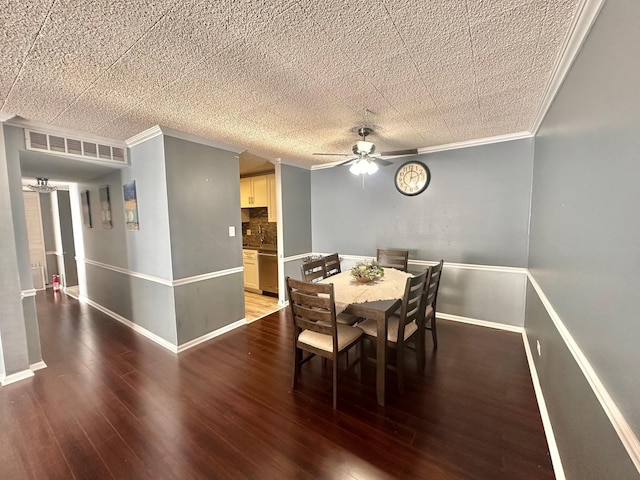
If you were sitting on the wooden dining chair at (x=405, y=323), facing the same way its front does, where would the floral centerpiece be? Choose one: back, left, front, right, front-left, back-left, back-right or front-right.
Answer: front

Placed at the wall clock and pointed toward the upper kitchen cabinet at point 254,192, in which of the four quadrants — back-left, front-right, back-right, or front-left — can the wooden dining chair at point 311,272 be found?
front-left

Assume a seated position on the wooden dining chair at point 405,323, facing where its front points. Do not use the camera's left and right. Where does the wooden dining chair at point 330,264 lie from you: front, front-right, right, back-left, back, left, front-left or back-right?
front

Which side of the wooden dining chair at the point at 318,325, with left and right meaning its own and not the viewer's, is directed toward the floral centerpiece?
front

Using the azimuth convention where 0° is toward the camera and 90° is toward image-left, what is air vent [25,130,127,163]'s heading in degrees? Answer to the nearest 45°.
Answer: approximately 315°

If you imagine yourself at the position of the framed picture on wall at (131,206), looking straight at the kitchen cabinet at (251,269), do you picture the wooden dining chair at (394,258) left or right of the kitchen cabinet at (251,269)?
right

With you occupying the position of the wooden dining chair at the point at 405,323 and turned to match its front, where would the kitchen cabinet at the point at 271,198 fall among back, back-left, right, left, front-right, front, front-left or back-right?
front

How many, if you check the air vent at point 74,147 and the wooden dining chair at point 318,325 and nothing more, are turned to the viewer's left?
0

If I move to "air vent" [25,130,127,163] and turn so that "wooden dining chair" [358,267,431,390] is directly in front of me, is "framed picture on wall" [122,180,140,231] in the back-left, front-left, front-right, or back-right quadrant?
front-left

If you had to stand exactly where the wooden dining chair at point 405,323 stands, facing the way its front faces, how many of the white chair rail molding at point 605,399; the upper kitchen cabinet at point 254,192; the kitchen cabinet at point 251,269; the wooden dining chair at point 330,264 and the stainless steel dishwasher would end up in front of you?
4

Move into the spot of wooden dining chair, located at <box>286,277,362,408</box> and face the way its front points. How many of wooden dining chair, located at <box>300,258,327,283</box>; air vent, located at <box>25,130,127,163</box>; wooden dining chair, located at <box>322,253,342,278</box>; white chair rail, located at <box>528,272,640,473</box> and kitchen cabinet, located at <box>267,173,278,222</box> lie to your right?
1

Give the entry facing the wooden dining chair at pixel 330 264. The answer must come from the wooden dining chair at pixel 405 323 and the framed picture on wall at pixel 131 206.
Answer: the wooden dining chair at pixel 405 323

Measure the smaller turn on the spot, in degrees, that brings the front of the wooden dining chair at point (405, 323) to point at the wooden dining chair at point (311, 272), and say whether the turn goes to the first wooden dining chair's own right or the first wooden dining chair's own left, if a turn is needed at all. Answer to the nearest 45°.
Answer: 0° — it already faces it

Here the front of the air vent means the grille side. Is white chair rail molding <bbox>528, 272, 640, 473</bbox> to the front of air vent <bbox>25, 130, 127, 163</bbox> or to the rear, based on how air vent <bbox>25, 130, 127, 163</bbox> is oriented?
to the front
